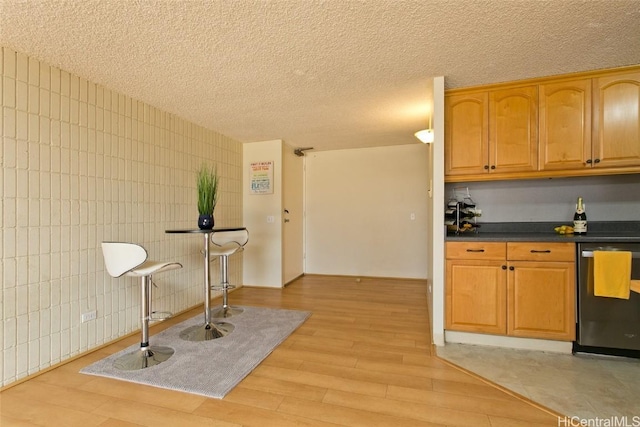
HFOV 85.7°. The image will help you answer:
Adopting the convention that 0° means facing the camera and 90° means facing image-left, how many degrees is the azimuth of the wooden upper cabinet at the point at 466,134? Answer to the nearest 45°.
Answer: approximately 0°

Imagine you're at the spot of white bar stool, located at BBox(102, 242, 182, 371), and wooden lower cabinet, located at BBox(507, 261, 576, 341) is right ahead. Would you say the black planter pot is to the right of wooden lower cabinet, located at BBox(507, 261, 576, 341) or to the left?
left

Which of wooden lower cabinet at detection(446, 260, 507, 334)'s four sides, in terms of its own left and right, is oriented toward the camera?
front

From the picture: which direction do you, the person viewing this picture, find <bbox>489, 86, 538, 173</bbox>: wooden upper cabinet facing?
facing the viewer

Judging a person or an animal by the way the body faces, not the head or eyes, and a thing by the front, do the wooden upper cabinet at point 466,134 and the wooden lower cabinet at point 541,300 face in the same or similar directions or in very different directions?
same or similar directions
